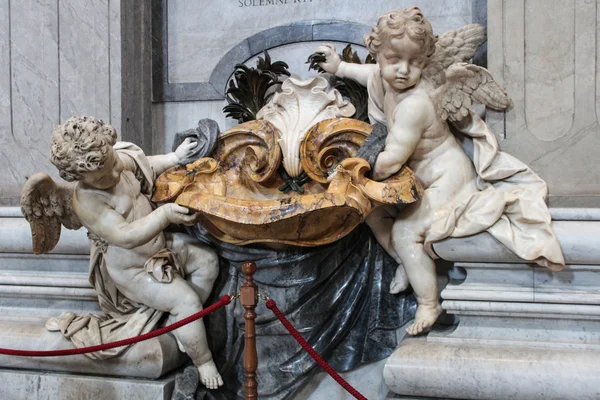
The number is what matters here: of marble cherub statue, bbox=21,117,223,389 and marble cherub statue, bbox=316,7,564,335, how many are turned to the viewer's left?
1

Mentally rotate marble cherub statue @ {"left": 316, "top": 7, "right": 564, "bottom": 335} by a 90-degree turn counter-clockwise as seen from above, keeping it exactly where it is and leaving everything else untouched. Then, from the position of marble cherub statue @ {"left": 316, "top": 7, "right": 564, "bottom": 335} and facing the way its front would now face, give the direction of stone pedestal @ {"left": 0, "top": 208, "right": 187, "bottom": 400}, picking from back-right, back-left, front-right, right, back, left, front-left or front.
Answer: right

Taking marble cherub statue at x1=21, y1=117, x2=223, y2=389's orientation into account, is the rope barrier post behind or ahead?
ahead

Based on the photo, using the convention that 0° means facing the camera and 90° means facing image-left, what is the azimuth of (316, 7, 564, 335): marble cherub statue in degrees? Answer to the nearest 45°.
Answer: approximately 90°

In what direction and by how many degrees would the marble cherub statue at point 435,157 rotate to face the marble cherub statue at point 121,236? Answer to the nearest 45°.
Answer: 0° — it already faces it

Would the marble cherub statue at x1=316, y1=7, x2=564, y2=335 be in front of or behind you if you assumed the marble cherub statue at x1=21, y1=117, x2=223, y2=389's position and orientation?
in front

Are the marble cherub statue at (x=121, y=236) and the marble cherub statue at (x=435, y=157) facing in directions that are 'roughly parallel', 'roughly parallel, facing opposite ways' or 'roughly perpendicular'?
roughly parallel, facing opposite ways
